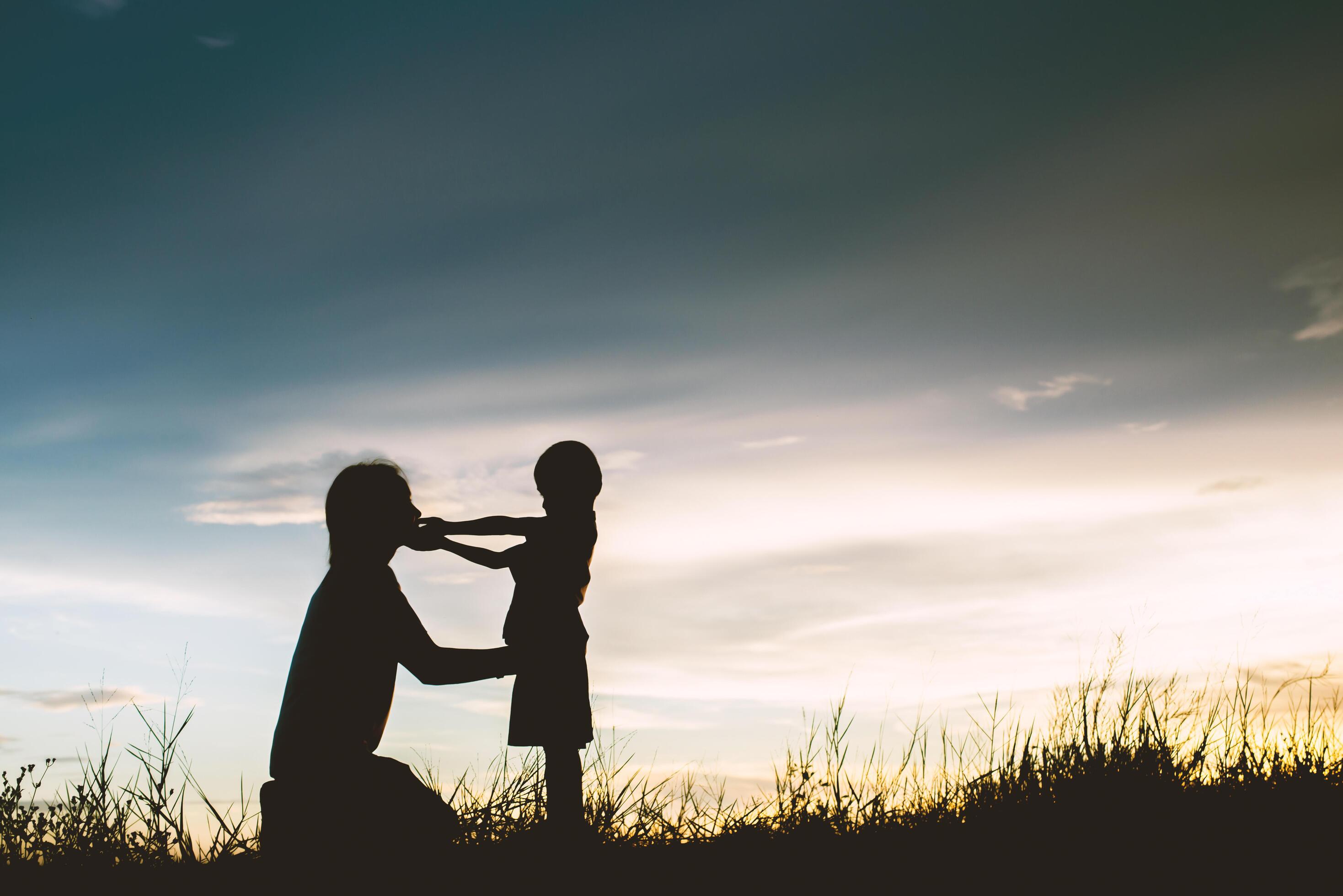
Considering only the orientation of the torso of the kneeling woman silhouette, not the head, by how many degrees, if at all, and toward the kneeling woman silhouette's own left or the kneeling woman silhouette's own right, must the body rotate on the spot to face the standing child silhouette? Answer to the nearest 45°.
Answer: approximately 45° to the kneeling woman silhouette's own left

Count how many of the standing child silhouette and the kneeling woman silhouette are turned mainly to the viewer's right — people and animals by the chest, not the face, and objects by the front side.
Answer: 1

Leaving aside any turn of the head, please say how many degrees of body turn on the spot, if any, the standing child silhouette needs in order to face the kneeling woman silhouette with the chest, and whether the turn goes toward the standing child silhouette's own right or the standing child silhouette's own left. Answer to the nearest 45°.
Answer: approximately 45° to the standing child silhouette's own left

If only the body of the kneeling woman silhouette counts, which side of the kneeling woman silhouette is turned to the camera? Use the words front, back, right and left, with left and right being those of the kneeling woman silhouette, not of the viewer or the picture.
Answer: right

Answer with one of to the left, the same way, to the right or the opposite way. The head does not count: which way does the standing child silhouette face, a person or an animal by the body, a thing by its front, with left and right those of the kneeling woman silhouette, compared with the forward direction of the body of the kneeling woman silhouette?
the opposite way

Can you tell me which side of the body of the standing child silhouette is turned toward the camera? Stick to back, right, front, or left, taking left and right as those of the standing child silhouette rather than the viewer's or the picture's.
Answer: left
